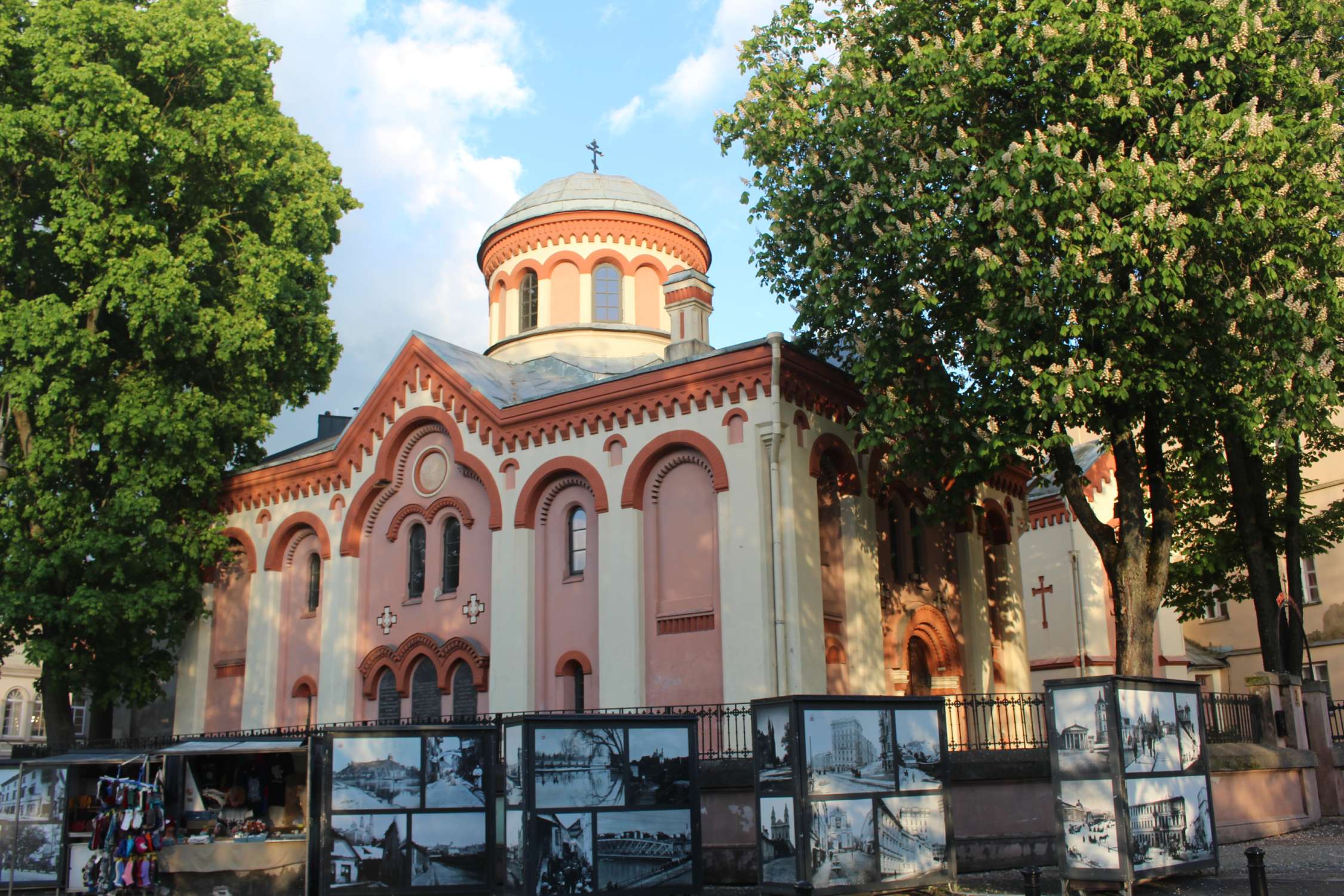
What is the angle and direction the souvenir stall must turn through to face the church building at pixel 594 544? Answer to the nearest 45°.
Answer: approximately 135° to its left

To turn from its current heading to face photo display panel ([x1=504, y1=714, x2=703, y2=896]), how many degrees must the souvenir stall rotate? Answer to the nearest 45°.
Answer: approximately 45° to its left

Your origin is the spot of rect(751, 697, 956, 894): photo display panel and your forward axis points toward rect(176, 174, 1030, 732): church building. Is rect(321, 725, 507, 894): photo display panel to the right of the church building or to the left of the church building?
left

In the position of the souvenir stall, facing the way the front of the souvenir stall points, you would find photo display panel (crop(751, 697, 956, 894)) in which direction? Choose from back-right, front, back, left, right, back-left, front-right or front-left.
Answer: front-left

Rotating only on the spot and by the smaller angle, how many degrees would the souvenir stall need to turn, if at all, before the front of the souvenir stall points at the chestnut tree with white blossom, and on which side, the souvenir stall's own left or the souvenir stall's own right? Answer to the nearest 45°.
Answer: approximately 90° to the souvenir stall's own left

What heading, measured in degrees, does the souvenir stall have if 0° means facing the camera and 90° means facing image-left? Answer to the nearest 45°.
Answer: approximately 0°

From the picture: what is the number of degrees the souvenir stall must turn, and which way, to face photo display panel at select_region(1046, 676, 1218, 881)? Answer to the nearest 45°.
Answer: approximately 45° to its left

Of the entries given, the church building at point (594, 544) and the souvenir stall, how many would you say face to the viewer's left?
0

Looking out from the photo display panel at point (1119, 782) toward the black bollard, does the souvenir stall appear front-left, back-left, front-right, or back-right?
back-right
